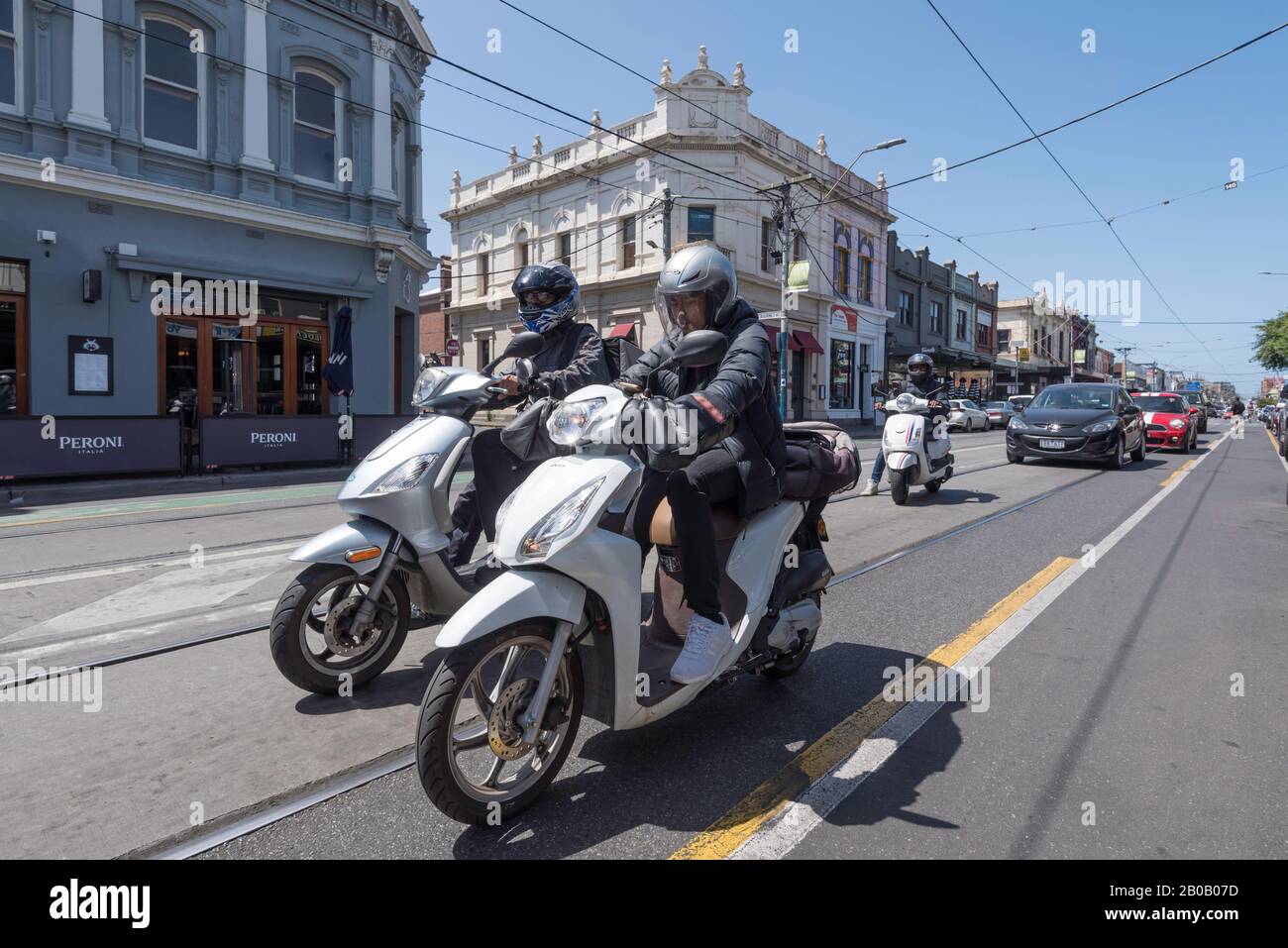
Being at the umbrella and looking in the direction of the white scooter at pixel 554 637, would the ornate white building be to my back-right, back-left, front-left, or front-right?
back-left

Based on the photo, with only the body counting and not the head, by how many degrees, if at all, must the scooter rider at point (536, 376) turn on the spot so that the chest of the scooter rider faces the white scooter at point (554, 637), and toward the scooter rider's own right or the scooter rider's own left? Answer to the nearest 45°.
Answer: approximately 45° to the scooter rider's own left

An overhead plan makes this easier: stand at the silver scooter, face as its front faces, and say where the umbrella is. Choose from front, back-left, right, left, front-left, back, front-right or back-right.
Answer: back-right

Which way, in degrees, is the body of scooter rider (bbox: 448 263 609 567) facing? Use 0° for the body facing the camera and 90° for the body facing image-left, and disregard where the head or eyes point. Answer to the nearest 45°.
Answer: approximately 45°

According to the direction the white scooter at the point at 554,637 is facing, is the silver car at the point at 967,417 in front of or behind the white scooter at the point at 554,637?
behind

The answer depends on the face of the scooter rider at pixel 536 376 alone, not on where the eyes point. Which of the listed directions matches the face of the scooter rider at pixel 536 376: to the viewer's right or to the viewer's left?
to the viewer's left

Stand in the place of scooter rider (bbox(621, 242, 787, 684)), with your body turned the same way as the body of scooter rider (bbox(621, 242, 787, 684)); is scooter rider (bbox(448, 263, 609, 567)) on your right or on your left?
on your right
